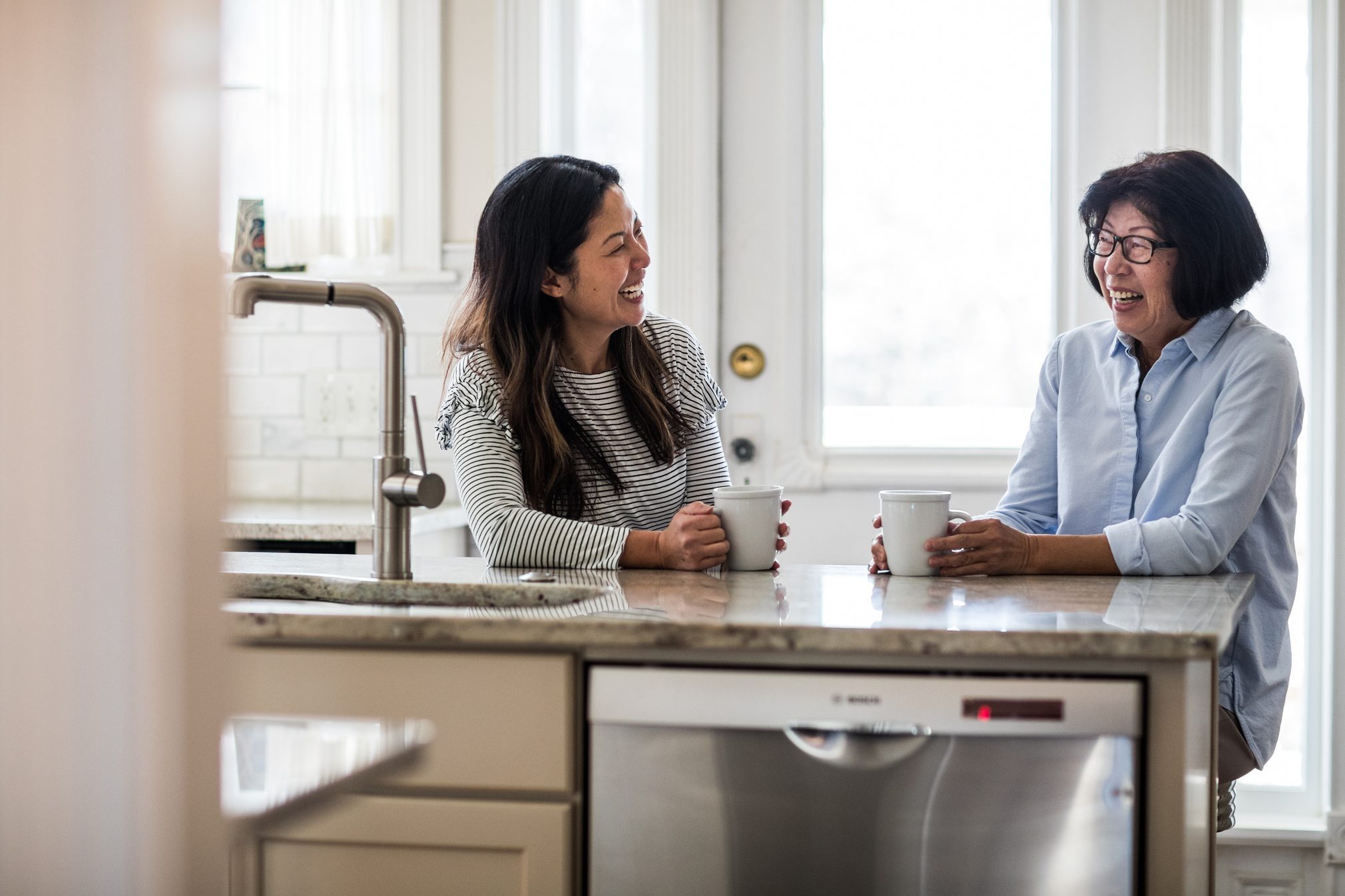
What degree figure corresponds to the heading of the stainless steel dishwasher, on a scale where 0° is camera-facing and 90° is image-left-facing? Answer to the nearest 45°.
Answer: approximately 0°

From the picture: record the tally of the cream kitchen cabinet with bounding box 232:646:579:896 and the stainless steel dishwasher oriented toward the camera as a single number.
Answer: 2

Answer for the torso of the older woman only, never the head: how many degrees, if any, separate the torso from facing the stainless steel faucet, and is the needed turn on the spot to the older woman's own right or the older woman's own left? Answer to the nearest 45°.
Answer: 0° — they already face it

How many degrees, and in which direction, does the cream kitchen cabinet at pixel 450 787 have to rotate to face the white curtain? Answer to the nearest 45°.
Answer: approximately 180°

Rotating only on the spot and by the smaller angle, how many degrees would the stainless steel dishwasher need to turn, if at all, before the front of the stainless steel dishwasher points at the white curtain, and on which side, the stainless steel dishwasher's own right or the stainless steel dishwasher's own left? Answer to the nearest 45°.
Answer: approximately 135° to the stainless steel dishwasher's own right

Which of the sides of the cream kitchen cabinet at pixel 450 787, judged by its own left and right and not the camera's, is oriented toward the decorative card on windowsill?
back

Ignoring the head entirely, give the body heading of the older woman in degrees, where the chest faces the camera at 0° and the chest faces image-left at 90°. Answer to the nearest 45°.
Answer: approximately 45°

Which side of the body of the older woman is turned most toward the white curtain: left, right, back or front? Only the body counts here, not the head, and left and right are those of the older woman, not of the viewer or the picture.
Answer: right

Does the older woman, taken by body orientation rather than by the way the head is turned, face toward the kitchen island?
yes
